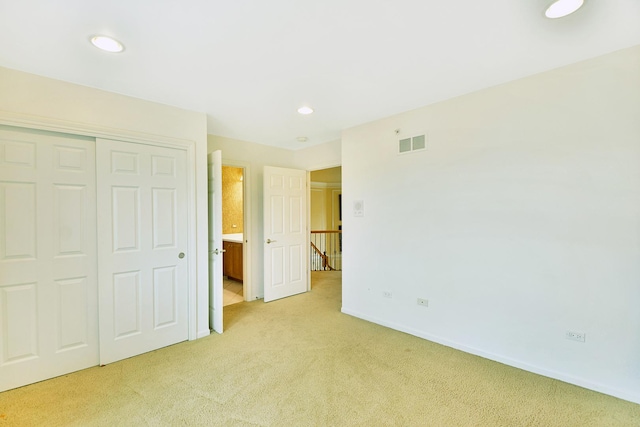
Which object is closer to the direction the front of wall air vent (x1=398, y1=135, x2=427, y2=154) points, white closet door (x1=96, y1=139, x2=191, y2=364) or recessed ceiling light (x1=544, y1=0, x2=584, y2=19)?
the white closet door

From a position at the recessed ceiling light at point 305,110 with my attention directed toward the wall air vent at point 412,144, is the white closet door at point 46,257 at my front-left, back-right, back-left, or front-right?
back-right

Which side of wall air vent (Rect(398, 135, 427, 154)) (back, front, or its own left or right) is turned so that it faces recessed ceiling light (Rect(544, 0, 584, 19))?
left

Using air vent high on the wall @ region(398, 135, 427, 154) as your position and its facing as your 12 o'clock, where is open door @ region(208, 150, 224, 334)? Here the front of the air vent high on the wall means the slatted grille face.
The open door is roughly at 1 o'clock from the air vent high on the wall.

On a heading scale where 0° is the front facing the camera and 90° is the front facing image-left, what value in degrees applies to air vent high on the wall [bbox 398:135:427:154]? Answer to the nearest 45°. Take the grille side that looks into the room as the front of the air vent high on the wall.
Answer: approximately 45°

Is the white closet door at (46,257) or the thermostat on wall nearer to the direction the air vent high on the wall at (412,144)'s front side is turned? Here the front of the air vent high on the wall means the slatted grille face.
the white closet door

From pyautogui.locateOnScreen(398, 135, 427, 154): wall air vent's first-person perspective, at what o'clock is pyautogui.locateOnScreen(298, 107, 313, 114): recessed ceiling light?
The recessed ceiling light is roughly at 1 o'clock from the wall air vent.

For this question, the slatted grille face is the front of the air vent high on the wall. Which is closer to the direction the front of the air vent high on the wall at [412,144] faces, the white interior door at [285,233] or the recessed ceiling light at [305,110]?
the recessed ceiling light

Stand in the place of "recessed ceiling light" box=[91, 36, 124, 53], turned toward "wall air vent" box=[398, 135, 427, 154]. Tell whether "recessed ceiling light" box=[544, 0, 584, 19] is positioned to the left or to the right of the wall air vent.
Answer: right

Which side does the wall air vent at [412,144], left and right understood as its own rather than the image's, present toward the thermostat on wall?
right

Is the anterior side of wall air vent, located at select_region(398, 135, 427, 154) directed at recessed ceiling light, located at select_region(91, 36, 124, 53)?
yes

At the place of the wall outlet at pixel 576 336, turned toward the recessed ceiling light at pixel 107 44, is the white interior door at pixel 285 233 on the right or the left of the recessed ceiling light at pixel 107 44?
right

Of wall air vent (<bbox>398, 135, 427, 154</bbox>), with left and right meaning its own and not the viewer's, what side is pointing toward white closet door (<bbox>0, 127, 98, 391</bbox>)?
front
